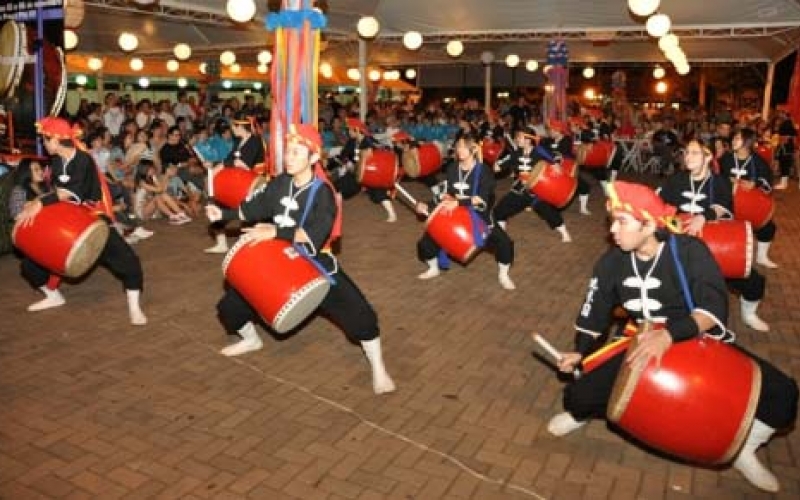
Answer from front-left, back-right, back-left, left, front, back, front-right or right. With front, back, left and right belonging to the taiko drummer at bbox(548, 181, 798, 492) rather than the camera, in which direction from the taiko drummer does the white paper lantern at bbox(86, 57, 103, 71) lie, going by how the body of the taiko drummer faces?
right

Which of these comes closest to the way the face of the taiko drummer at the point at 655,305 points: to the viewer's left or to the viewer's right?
to the viewer's left

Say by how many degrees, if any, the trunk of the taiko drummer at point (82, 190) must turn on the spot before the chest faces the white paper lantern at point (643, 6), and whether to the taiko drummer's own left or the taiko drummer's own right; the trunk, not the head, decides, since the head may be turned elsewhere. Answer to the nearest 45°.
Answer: approximately 135° to the taiko drummer's own left

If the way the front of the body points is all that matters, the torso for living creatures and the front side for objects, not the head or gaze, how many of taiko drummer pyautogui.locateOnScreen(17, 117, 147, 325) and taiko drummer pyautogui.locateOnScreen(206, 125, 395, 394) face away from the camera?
0

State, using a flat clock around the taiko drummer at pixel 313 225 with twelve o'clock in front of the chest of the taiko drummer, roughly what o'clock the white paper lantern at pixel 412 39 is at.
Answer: The white paper lantern is roughly at 5 o'clock from the taiko drummer.

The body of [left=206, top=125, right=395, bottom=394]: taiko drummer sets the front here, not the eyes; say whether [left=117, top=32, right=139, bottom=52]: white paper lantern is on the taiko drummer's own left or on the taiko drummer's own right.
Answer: on the taiko drummer's own right

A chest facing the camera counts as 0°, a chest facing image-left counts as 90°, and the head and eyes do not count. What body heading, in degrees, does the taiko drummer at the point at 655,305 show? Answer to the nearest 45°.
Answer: approximately 45°

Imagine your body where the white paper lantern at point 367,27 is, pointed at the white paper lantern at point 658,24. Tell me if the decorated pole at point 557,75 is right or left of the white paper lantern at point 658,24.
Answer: left

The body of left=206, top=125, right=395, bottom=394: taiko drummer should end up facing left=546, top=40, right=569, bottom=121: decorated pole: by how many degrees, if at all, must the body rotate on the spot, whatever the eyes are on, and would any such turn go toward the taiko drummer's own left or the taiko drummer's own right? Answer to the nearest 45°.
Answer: approximately 180°

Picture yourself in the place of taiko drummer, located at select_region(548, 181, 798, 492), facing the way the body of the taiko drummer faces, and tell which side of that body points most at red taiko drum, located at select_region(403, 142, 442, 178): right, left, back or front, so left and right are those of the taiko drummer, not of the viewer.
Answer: right
